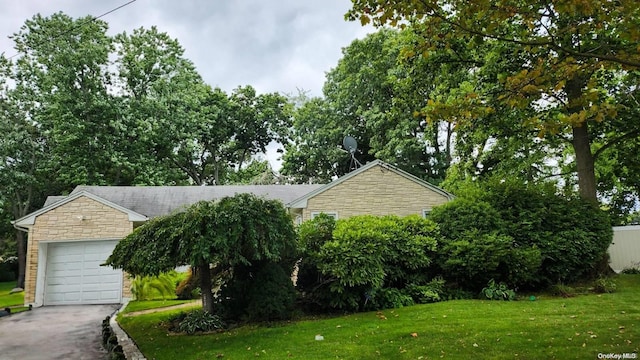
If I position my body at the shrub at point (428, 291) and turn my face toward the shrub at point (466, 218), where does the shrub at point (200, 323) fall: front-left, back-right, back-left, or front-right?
back-left

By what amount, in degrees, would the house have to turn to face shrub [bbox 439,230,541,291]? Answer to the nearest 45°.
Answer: approximately 45° to its left

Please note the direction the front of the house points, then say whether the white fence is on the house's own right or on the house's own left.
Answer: on the house's own left

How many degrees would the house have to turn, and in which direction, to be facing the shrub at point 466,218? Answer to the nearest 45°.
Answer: approximately 45° to its left

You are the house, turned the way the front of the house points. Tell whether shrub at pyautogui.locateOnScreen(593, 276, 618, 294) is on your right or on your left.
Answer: on your left

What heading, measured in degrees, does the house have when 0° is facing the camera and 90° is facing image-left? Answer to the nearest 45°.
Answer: approximately 0°

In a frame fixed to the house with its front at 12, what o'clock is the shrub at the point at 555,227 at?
The shrub is roughly at 10 o'clock from the house.

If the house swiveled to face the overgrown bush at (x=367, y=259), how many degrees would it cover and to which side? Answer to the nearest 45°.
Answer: approximately 45° to its left

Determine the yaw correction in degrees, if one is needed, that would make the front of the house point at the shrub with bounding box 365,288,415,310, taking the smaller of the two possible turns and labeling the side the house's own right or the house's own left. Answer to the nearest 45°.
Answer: approximately 45° to the house's own left

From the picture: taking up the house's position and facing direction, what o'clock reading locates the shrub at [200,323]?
The shrub is roughly at 11 o'clock from the house.

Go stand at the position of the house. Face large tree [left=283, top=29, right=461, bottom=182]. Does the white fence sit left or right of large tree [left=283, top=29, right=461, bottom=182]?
right

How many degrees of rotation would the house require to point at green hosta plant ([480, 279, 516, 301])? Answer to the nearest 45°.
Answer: approximately 45° to its left
